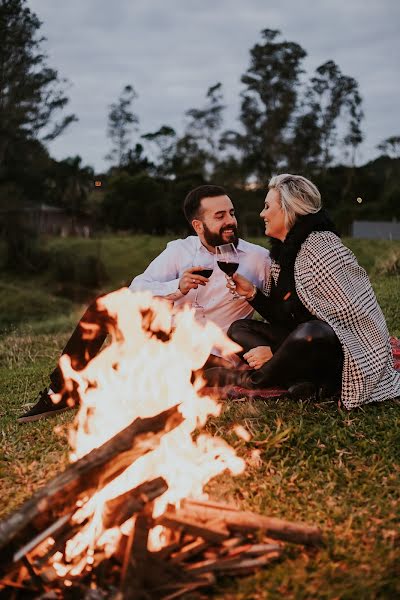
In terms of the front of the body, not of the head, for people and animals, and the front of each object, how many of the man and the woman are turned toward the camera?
1

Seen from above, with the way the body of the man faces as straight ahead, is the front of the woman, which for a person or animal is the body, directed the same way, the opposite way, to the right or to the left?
to the right

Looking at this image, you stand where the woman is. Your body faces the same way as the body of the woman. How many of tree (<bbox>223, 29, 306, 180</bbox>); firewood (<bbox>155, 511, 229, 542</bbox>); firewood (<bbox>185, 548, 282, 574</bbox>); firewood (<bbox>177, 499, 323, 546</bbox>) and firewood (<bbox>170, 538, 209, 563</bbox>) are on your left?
4

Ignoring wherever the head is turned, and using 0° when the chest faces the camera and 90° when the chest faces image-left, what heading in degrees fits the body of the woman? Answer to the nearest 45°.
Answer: approximately 90°

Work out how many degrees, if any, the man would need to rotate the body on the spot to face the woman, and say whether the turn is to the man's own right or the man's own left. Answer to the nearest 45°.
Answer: approximately 45° to the man's own left

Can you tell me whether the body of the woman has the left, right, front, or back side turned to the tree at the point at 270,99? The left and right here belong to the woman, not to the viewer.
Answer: right

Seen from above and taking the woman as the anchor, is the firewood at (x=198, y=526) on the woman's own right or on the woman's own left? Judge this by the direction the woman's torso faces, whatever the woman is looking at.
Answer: on the woman's own left

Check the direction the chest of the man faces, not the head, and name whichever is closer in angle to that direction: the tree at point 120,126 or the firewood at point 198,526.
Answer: the firewood

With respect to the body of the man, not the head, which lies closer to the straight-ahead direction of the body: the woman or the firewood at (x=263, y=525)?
the firewood

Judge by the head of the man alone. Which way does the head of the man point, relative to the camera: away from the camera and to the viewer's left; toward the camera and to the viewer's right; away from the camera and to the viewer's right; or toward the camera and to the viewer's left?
toward the camera and to the viewer's right

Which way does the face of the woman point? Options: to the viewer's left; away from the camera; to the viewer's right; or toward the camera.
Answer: to the viewer's left

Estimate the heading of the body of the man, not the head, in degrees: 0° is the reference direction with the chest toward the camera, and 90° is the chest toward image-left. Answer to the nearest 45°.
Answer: approximately 0°

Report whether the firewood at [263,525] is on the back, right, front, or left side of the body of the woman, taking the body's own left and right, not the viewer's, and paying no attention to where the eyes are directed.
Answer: left

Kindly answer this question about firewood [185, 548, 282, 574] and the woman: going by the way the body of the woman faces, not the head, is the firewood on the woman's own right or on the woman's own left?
on the woman's own left

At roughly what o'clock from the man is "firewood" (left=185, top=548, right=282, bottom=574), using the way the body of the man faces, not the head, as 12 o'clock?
The firewood is roughly at 12 o'clock from the man.
